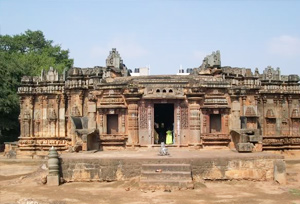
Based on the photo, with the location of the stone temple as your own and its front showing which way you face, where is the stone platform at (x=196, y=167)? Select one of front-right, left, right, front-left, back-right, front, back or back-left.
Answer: front

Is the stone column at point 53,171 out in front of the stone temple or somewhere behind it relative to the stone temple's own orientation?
in front

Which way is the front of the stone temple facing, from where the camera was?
facing the viewer

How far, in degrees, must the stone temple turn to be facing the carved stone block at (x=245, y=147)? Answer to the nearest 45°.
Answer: approximately 45° to its left

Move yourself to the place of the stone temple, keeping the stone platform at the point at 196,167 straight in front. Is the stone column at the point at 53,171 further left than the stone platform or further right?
right

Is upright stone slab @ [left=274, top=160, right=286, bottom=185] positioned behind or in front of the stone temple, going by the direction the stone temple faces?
in front
